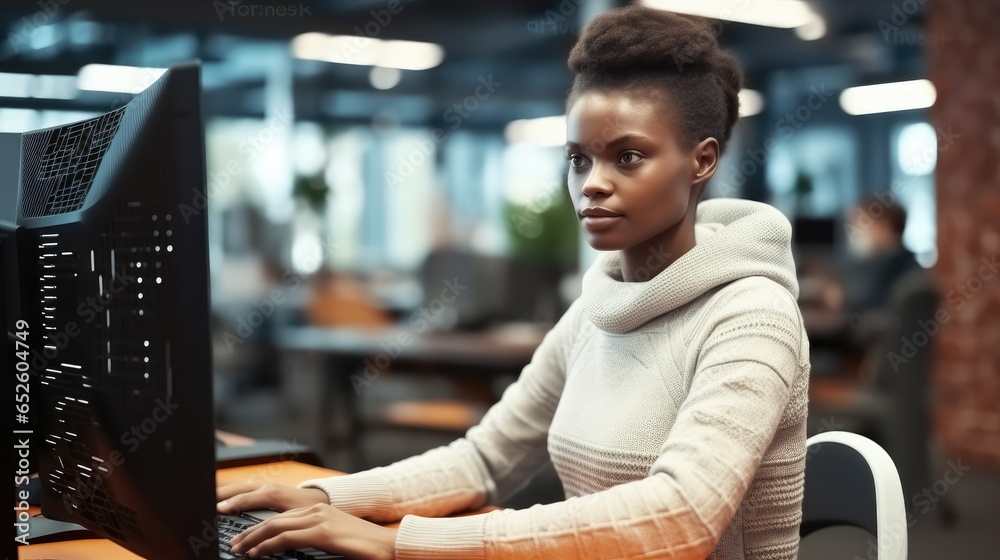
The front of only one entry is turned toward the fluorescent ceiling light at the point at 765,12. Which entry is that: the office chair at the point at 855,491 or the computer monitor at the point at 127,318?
the computer monitor

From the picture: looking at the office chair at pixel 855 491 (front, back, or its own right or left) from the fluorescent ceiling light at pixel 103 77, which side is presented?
right

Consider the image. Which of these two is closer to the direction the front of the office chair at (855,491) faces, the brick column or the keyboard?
the keyboard

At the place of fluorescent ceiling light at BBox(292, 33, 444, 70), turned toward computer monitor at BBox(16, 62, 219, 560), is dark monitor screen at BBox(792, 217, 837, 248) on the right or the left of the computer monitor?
left

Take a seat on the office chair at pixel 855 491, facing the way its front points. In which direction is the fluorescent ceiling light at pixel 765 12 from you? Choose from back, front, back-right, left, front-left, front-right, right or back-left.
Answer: back-right

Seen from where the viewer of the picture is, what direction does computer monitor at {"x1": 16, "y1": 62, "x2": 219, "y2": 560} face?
facing away from the viewer and to the right of the viewer

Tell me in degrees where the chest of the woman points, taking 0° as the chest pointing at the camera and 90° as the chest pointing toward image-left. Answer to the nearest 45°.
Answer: approximately 45°

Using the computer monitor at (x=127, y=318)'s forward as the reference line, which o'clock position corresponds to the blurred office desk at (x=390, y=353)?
The blurred office desk is roughly at 11 o'clock from the computer monitor.

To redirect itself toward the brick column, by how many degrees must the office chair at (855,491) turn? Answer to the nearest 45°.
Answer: approximately 135° to its right

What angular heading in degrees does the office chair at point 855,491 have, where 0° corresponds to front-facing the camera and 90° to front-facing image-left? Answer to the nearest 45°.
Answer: approximately 45°

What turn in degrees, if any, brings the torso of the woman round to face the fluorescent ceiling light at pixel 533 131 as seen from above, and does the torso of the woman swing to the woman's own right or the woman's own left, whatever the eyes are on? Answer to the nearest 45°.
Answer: approximately 135° to the woman's own right
